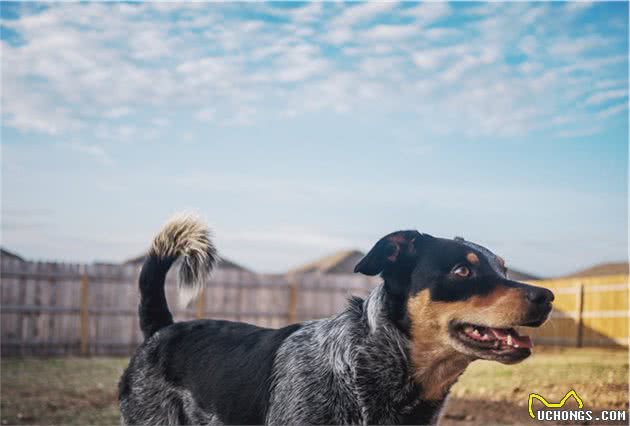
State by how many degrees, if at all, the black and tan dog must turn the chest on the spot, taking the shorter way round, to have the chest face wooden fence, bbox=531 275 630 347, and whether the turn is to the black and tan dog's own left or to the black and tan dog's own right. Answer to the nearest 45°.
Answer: approximately 90° to the black and tan dog's own left

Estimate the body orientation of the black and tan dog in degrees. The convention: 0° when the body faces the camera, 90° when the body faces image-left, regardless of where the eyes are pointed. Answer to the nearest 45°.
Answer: approximately 270°

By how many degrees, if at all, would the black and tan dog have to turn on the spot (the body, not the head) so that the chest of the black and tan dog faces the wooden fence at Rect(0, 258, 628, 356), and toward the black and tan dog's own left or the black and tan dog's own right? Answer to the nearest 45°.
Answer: approximately 90° to the black and tan dog's own left
